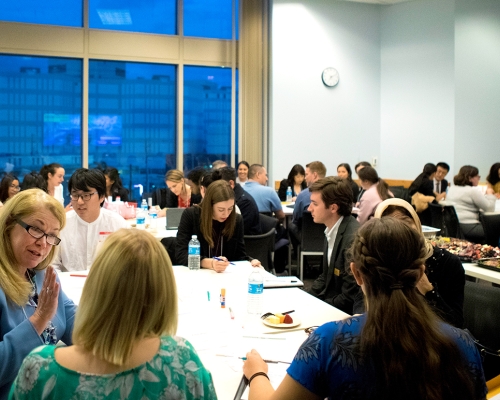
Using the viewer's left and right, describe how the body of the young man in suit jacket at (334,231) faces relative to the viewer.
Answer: facing to the left of the viewer

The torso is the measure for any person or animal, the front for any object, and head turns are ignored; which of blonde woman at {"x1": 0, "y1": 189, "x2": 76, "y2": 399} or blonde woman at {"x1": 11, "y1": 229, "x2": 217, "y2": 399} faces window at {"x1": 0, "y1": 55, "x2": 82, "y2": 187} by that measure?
blonde woman at {"x1": 11, "y1": 229, "x2": 217, "y2": 399}

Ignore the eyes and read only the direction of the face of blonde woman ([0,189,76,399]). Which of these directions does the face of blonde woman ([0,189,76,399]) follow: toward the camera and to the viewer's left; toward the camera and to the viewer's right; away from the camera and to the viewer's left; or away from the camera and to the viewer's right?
toward the camera and to the viewer's right

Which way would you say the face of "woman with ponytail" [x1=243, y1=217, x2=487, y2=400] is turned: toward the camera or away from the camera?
away from the camera

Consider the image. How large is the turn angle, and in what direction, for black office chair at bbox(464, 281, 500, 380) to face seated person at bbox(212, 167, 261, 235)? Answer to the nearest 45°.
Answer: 0° — it already faces them

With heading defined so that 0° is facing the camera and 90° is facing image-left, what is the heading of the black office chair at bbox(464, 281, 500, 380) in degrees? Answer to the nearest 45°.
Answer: approximately 135°

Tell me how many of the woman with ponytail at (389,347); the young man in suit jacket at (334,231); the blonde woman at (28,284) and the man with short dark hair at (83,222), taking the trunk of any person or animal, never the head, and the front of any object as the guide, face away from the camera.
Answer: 1

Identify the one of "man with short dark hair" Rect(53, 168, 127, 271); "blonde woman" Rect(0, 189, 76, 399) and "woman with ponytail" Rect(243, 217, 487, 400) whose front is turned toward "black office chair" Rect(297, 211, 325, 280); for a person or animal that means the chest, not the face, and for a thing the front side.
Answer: the woman with ponytail

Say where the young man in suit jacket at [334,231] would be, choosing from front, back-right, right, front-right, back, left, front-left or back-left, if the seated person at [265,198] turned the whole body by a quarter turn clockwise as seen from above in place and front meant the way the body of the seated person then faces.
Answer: front-right

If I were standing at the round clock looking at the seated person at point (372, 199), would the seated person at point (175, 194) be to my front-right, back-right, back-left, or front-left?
front-right

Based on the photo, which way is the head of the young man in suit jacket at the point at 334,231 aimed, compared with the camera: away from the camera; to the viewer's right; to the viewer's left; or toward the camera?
to the viewer's left

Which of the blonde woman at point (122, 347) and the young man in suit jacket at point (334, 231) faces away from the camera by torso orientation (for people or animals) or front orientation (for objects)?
the blonde woman

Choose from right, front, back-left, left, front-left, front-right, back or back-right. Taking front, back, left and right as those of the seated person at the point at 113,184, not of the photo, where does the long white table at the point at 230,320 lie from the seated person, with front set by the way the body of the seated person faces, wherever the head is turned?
left

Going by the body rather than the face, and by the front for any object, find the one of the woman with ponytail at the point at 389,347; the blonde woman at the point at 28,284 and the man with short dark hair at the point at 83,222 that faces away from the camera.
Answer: the woman with ponytail
